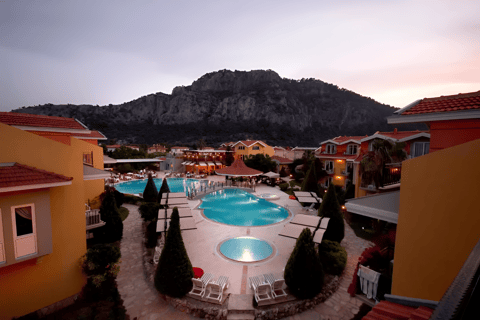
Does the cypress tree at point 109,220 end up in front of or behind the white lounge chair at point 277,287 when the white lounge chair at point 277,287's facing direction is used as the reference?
in front

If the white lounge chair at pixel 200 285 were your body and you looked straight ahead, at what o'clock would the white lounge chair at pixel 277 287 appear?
the white lounge chair at pixel 277 287 is roughly at 2 o'clock from the white lounge chair at pixel 200 285.

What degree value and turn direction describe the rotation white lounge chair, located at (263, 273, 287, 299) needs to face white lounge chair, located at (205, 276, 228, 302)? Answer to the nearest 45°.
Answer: approximately 45° to its left

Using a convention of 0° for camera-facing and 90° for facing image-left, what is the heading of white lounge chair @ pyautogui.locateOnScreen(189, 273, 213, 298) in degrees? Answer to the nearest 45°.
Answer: approximately 225°

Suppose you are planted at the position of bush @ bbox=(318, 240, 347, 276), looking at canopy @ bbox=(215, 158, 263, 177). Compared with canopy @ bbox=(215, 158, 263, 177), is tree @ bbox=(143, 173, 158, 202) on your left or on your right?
left

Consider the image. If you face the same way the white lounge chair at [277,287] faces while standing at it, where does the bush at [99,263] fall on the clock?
The bush is roughly at 10 o'clock from the white lounge chair.

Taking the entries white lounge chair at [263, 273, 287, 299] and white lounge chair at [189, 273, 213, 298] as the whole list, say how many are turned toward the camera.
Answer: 0

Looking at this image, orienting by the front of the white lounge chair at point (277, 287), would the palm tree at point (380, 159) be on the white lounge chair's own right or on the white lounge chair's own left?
on the white lounge chair's own right

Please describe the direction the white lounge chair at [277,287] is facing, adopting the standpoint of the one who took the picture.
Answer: facing away from the viewer and to the left of the viewer

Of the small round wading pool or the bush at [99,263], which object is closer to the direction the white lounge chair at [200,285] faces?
the small round wading pool

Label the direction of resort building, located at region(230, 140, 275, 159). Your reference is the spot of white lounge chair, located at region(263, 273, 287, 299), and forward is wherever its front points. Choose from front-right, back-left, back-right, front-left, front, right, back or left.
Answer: front-right

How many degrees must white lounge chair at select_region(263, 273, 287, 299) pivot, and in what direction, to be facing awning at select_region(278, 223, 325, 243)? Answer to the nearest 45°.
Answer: approximately 45° to its right

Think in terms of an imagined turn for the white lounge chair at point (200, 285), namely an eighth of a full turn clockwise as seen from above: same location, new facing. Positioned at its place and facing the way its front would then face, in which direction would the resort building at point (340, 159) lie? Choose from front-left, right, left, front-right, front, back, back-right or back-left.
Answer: front-left

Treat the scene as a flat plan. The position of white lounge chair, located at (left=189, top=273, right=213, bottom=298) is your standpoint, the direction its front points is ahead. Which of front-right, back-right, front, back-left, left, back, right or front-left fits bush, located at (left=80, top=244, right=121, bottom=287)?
back-left

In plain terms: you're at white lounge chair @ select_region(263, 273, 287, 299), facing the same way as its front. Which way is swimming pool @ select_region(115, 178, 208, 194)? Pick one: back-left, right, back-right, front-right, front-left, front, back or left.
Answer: front

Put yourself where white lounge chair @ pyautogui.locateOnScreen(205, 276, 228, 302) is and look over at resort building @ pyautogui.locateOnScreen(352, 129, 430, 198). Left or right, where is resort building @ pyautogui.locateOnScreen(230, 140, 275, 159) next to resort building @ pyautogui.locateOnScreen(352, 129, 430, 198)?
left

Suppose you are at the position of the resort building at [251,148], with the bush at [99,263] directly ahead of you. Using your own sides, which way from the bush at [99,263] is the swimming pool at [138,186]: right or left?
right
